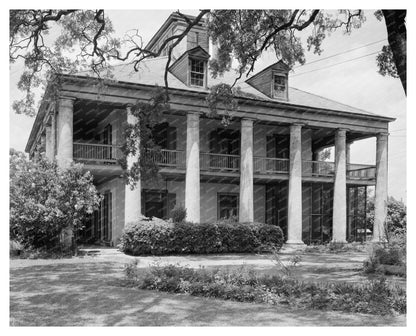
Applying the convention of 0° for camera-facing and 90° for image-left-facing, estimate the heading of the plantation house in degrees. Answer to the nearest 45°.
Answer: approximately 315°

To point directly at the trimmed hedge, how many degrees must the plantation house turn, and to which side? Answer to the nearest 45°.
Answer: approximately 45° to its right

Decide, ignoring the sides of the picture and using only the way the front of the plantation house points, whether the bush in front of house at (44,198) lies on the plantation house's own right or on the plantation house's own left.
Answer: on the plantation house's own right

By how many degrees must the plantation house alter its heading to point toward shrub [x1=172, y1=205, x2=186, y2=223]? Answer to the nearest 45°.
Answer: approximately 45° to its right
